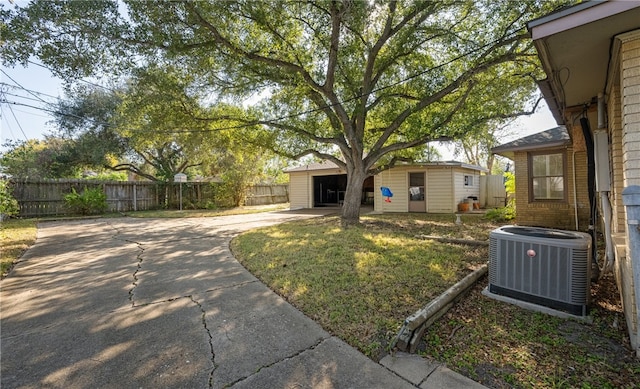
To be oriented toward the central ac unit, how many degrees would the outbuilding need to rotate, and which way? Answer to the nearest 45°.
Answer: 0° — it already faces it

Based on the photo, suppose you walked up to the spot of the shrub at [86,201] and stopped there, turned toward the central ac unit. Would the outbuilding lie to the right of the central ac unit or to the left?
left

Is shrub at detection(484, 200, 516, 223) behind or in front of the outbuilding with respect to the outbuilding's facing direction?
in front

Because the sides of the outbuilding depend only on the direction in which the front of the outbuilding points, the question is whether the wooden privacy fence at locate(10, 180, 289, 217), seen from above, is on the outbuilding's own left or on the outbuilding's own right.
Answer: on the outbuilding's own right

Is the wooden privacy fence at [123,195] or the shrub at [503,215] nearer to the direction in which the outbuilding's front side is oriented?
the shrub

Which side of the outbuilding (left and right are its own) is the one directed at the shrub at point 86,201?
right

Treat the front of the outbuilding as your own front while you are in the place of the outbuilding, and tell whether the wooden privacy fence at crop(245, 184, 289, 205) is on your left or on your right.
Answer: on your right

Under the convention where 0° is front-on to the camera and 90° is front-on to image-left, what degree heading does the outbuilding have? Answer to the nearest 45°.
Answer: approximately 0°

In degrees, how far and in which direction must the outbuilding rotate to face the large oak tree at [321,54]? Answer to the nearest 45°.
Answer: approximately 45° to its right
